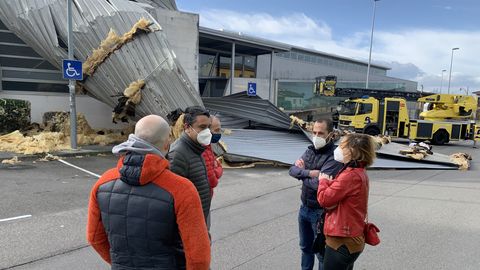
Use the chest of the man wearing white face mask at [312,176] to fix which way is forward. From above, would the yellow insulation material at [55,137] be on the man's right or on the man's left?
on the man's right

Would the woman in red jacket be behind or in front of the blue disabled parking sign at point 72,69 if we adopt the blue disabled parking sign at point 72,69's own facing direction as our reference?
in front

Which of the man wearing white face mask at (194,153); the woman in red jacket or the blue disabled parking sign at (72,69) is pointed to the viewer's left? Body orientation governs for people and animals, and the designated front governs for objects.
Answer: the woman in red jacket

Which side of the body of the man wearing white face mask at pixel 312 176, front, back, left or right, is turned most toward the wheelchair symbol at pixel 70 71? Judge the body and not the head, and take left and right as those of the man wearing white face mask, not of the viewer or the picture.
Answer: right

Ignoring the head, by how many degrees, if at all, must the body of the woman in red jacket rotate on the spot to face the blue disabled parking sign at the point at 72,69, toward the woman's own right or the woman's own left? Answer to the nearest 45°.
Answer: approximately 45° to the woman's own right

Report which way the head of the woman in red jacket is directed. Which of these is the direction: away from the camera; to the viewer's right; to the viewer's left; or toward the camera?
to the viewer's left

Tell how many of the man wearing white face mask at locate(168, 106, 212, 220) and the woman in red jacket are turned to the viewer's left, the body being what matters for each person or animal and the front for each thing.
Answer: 1

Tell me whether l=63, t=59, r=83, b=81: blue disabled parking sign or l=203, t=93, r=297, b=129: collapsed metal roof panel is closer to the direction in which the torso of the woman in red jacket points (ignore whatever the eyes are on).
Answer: the blue disabled parking sign

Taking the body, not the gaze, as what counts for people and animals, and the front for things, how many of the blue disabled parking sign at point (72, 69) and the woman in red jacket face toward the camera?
1

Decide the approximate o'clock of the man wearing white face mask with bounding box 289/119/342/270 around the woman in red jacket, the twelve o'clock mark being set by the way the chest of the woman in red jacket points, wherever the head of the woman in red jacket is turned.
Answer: The man wearing white face mask is roughly at 2 o'clock from the woman in red jacket.

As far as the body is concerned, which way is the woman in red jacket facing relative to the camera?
to the viewer's left

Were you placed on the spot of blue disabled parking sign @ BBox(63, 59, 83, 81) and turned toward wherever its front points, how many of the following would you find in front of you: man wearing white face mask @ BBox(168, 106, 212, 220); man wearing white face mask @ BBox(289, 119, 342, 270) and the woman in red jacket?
3

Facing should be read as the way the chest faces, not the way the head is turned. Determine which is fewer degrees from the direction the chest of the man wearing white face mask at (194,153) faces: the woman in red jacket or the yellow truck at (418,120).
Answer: the woman in red jacket
